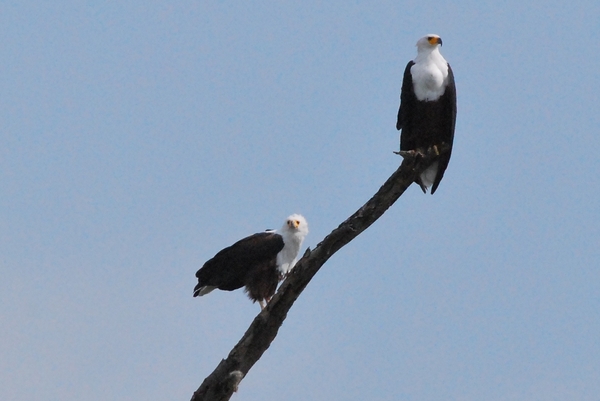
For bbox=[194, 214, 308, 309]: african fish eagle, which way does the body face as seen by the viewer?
to the viewer's right
